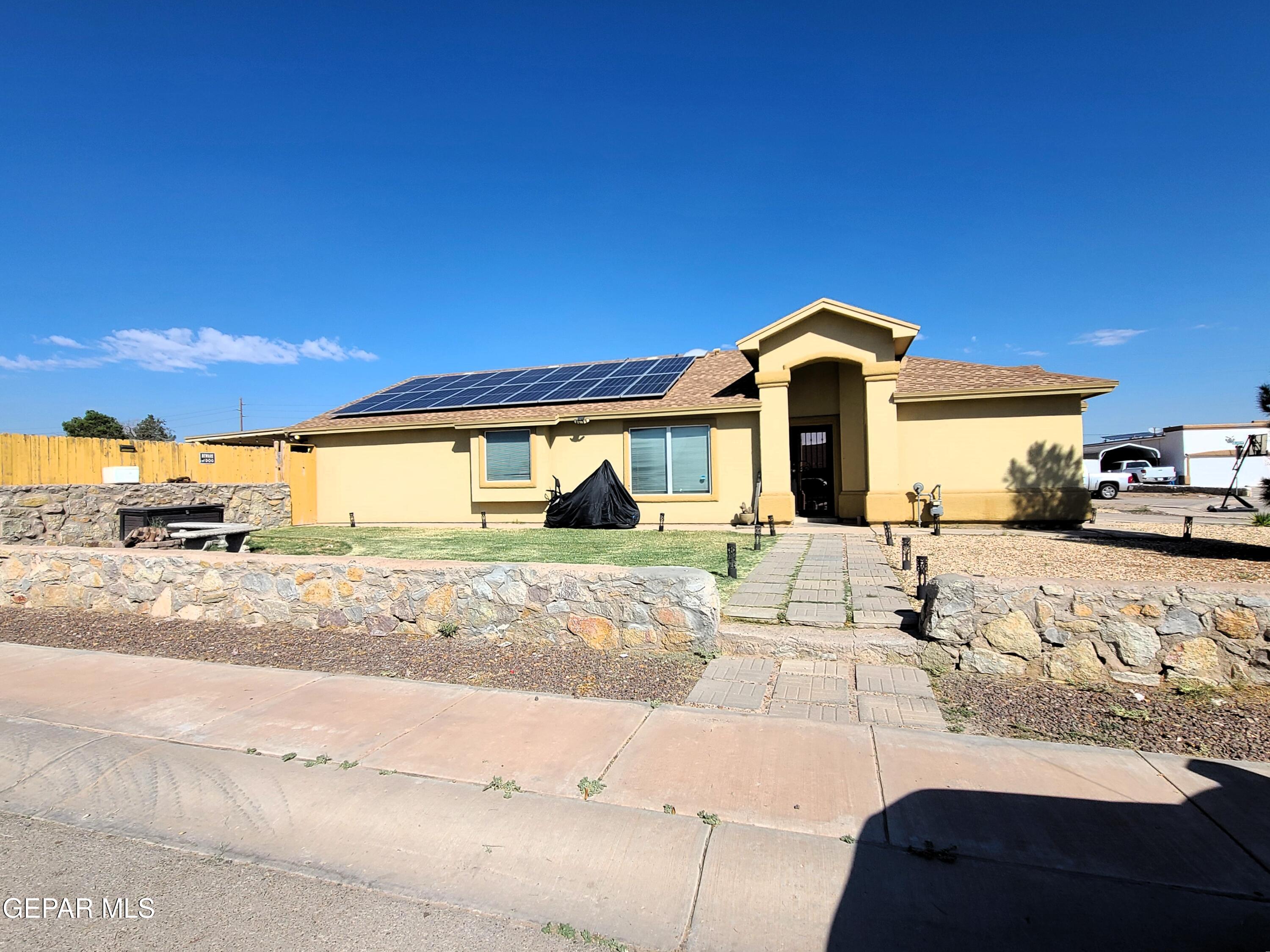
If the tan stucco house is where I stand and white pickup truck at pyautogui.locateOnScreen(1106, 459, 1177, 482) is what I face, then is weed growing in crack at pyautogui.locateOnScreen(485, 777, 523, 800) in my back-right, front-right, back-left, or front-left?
back-right

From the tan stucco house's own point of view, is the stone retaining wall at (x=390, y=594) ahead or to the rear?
ahead

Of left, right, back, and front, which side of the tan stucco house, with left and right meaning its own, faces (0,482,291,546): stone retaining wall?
right

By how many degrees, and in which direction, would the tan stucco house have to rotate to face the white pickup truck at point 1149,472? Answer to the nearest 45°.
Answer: approximately 135° to its left

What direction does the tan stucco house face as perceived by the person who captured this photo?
facing the viewer

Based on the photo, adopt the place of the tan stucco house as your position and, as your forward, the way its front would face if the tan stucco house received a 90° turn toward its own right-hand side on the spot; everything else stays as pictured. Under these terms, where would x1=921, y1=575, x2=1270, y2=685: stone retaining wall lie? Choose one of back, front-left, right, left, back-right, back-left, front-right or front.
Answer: left

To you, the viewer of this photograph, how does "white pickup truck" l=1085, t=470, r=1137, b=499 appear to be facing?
facing to the left of the viewer

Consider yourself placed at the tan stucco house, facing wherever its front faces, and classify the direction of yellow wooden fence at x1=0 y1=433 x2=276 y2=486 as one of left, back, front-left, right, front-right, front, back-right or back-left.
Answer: right

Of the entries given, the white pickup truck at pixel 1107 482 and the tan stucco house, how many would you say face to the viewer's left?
1

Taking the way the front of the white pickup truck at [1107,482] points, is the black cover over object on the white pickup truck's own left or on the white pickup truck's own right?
on the white pickup truck's own left

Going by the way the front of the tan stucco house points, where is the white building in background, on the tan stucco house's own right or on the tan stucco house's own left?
on the tan stucco house's own left
